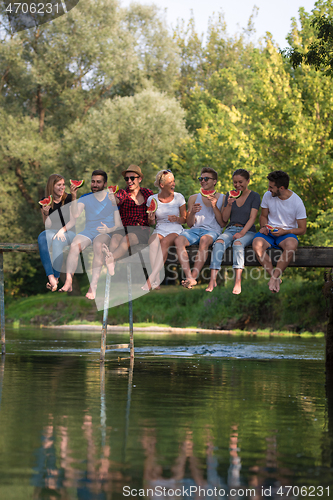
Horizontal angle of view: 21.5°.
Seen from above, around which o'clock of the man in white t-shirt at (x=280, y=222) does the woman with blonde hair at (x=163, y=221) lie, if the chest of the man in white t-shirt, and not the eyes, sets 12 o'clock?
The woman with blonde hair is roughly at 3 o'clock from the man in white t-shirt.

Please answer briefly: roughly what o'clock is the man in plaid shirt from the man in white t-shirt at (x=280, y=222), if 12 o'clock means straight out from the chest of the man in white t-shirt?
The man in plaid shirt is roughly at 3 o'clock from the man in white t-shirt.

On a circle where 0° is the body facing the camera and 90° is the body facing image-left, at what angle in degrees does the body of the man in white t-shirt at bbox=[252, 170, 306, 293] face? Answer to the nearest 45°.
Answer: approximately 0°

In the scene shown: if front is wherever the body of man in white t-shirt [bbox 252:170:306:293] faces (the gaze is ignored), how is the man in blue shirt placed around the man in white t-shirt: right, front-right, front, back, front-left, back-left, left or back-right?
right

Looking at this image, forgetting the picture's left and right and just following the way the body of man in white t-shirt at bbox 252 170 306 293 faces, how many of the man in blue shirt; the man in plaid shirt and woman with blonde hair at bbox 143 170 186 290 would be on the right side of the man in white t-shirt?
3

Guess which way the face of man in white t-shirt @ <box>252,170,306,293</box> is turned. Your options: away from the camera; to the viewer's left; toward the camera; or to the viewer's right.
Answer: to the viewer's left
